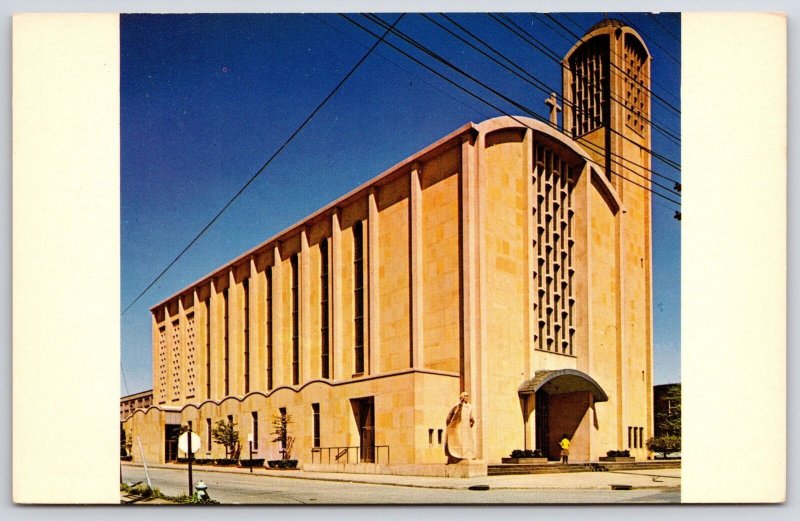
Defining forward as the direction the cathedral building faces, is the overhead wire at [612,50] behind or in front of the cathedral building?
in front

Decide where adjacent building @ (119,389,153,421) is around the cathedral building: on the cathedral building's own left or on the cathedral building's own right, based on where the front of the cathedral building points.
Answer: on the cathedral building's own right

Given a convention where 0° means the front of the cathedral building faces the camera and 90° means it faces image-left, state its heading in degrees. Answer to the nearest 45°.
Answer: approximately 315°

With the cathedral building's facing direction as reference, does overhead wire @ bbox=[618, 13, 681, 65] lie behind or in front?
in front
